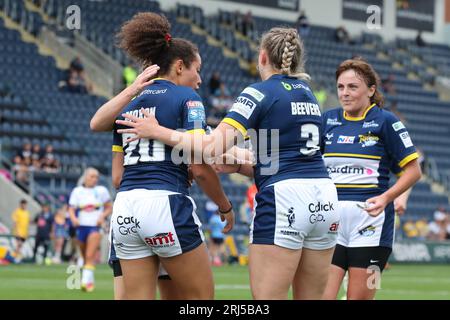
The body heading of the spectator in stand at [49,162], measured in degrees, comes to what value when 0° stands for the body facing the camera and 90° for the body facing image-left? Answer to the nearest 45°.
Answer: approximately 0°

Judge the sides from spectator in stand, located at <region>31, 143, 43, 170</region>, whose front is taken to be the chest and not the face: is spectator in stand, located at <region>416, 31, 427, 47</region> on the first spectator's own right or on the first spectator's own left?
on the first spectator's own left

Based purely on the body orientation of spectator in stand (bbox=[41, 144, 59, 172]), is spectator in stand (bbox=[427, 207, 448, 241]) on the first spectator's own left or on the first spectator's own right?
on the first spectator's own left

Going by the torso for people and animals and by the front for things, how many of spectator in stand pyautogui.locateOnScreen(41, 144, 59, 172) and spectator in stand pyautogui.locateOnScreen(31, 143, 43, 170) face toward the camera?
2

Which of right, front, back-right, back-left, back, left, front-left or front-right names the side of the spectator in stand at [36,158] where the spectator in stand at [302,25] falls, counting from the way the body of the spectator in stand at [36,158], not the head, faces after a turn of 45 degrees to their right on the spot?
back

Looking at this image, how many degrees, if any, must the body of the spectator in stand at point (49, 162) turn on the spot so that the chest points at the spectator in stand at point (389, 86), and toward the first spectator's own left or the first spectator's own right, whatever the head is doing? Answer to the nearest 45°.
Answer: approximately 135° to the first spectator's own left

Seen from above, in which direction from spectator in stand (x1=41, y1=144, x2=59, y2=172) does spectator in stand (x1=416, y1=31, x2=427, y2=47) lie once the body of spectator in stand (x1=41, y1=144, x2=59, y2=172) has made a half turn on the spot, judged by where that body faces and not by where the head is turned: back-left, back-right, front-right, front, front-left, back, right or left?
front-right

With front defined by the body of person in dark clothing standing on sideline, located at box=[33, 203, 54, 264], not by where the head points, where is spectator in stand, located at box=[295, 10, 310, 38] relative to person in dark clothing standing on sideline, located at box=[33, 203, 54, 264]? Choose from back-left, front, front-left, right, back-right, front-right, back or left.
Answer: back-left
